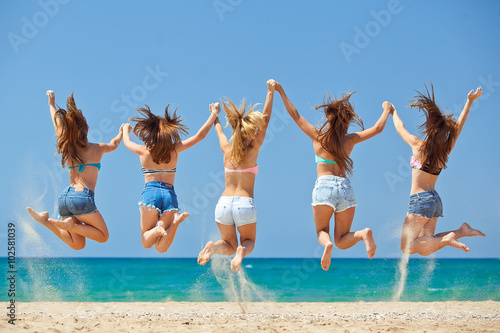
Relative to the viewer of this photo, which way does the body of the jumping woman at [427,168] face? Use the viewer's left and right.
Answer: facing away from the viewer and to the left of the viewer

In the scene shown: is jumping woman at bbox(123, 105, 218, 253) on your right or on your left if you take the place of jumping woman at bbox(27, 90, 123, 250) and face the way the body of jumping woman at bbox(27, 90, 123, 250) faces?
on your right

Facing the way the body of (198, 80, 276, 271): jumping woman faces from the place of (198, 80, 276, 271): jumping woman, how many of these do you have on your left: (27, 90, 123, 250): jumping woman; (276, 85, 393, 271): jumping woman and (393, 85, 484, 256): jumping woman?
1

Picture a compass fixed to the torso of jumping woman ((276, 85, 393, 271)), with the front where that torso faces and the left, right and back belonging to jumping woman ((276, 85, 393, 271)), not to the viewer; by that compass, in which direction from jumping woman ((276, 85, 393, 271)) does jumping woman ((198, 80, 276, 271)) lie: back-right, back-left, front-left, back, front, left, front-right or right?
left

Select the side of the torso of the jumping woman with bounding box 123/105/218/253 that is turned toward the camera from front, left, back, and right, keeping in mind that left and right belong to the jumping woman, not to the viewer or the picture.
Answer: back

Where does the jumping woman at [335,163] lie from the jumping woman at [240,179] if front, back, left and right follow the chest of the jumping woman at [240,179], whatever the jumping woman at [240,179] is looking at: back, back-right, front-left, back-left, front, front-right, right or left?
right

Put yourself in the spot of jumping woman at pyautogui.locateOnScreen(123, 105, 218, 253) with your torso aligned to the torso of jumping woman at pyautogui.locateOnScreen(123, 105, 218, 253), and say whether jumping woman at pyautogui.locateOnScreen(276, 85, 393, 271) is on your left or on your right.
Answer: on your right

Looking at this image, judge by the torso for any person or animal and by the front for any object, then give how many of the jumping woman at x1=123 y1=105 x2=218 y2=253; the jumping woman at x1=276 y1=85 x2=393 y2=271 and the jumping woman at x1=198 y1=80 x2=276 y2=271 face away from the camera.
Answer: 3

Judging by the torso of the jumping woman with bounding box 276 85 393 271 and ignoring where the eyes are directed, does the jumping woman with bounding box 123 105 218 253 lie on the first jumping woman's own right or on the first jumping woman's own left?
on the first jumping woman's own left

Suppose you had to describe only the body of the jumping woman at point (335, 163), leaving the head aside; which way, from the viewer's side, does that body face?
away from the camera

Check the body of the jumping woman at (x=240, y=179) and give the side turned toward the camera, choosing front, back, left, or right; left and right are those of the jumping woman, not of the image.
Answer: back

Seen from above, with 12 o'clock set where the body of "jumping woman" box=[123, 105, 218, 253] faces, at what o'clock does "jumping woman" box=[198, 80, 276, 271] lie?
"jumping woman" box=[198, 80, 276, 271] is roughly at 4 o'clock from "jumping woman" box=[123, 105, 218, 253].

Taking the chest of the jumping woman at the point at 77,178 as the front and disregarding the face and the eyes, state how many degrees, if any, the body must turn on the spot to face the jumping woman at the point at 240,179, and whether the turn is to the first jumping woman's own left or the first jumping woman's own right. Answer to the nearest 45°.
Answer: approximately 90° to the first jumping woman's own right

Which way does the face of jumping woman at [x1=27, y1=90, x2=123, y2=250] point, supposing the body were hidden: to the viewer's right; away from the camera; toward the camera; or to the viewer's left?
away from the camera

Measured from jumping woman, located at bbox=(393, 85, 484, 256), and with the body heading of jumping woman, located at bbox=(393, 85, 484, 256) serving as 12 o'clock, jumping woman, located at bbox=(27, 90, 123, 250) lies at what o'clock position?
jumping woman, located at bbox=(27, 90, 123, 250) is roughly at 10 o'clock from jumping woman, located at bbox=(393, 85, 484, 256).

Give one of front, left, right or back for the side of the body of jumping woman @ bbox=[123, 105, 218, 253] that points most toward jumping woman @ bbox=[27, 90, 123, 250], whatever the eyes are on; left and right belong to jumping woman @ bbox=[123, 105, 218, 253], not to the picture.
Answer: left

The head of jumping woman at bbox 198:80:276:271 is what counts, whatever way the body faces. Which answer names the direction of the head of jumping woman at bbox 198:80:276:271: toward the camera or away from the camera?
away from the camera

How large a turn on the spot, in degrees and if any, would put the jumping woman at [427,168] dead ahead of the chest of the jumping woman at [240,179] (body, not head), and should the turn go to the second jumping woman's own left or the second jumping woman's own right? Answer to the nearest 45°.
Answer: approximately 90° to the second jumping woman's own right
